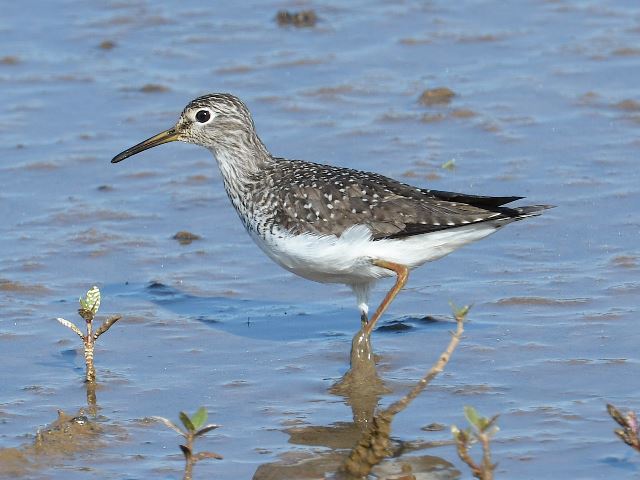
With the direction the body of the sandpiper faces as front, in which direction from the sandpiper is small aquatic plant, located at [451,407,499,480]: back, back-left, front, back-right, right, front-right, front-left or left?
left

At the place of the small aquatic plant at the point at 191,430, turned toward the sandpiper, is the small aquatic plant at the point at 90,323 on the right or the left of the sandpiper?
left

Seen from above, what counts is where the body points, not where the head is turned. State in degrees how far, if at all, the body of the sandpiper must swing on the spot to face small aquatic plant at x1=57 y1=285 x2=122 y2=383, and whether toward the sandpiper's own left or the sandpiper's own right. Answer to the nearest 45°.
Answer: approximately 45° to the sandpiper's own left

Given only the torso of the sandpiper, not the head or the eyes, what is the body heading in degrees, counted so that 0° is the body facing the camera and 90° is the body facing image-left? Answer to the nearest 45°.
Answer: approximately 90°

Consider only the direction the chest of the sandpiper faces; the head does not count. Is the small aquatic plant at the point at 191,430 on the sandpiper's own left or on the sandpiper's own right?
on the sandpiper's own left

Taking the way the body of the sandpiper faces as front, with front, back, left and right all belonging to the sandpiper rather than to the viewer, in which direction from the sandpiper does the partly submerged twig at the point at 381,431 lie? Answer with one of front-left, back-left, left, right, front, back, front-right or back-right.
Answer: left
